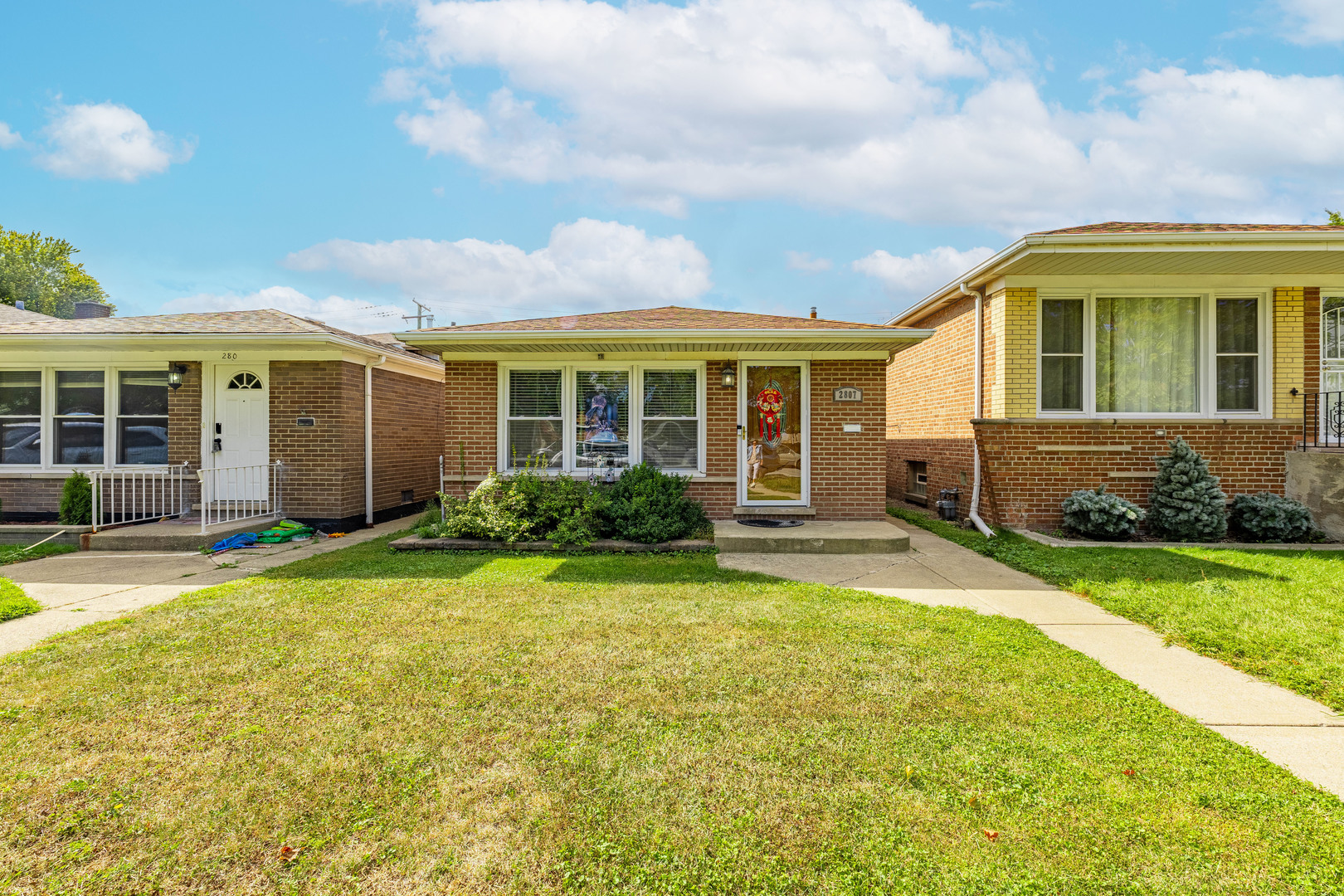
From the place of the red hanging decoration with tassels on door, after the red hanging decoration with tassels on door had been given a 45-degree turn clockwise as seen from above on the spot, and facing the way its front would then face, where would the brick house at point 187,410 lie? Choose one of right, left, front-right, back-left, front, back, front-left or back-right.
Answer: front-right

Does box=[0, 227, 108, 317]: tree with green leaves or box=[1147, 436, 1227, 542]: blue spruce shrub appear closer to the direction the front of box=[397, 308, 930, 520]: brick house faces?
the blue spruce shrub

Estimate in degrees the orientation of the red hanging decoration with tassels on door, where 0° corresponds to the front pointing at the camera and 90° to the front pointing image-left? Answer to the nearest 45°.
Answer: approximately 0°

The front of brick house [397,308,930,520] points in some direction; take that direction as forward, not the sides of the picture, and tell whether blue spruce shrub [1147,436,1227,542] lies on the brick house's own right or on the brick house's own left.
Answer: on the brick house's own left

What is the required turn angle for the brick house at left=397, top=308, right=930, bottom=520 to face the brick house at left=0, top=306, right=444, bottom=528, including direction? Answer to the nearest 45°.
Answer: approximately 90° to its right

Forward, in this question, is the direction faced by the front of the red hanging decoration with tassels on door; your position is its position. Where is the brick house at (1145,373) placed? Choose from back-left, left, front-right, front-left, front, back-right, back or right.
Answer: left

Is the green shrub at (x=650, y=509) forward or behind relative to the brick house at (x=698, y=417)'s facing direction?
forward

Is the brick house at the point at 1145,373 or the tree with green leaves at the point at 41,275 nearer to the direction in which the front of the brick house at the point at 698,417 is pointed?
the brick house

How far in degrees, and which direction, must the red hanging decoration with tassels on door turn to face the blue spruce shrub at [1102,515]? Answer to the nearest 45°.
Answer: approximately 90° to its left

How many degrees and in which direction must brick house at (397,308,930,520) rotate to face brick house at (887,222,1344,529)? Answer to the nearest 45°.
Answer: approximately 90° to its left

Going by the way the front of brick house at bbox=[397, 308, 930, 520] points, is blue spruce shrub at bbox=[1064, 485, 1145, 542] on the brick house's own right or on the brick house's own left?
on the brick house's own left

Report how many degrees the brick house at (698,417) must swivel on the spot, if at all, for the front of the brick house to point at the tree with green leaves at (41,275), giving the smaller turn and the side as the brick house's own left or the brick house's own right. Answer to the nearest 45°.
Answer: approximately 135° to the brick house's own right

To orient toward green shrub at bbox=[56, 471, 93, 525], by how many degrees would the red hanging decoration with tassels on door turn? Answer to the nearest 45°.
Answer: approximately 90° to its right
